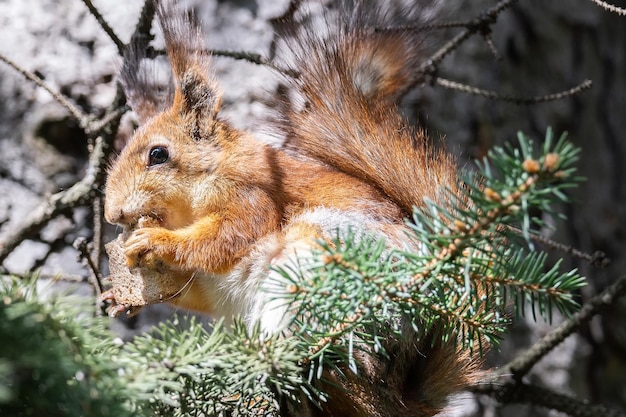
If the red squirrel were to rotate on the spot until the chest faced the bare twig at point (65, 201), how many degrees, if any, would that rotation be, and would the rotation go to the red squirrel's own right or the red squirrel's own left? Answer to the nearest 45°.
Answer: approximately 45° to the red squirrel's own right

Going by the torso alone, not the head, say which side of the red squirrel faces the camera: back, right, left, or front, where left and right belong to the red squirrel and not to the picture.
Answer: left

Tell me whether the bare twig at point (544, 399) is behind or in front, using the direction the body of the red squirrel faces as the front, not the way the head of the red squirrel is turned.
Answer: behind

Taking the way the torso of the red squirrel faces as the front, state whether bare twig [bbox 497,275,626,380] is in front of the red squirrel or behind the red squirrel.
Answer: behind
